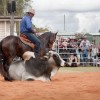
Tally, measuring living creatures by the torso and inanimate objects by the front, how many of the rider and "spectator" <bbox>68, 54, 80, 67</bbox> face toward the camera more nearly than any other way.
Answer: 1

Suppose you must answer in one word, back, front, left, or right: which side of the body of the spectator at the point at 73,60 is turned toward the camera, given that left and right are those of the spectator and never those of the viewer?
front

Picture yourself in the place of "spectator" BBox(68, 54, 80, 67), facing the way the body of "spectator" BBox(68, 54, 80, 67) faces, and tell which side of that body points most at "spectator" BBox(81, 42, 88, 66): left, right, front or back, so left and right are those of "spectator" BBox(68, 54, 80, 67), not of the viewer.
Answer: left
